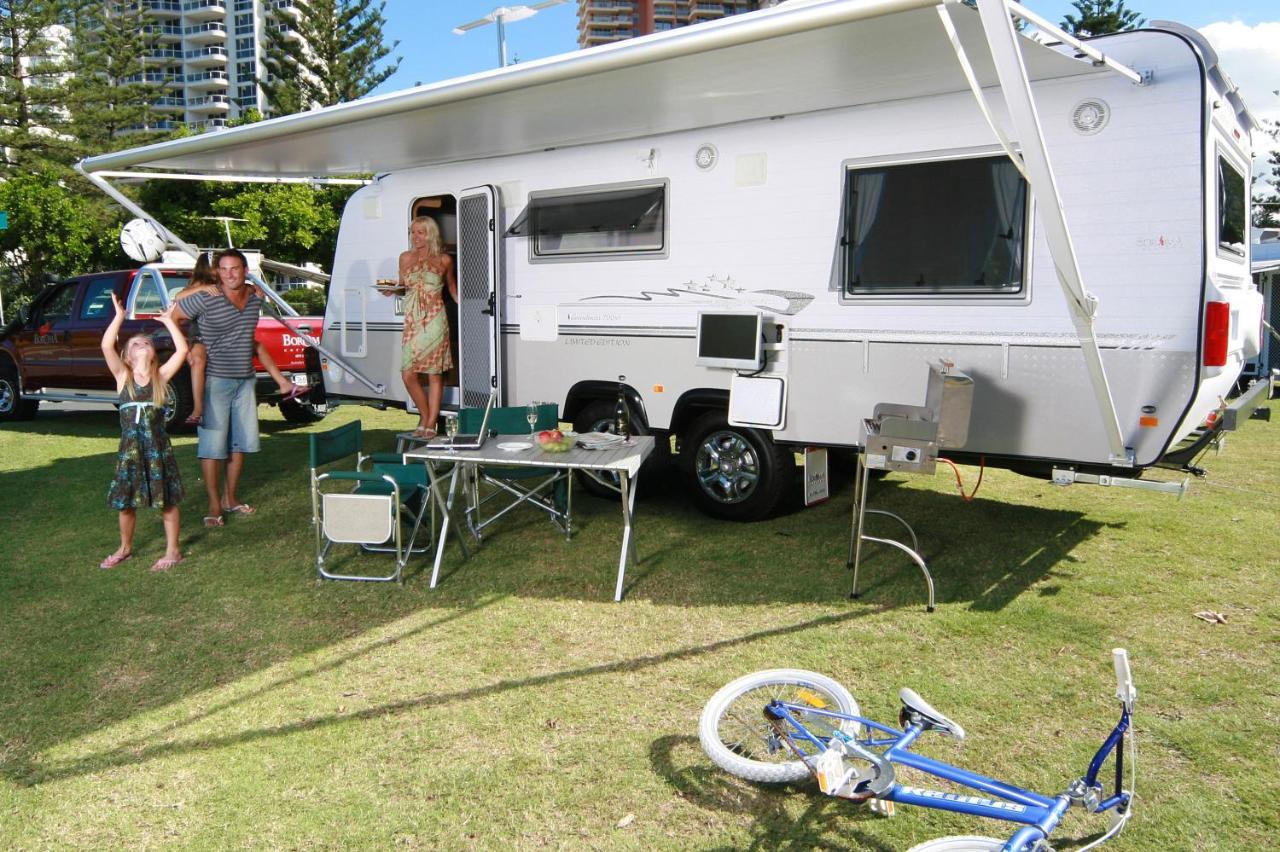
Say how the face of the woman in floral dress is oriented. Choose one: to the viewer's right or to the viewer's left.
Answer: to the viewer's left

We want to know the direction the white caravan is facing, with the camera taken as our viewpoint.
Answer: facing away from the viewer and to the left of the viewer

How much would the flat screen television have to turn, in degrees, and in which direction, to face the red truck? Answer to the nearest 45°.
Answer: approximately 90° to its right

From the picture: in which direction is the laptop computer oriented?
to the viewer's left

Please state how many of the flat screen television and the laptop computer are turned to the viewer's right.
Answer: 0

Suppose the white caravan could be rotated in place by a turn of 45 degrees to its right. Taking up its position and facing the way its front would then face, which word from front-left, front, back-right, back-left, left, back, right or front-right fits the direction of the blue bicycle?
back
